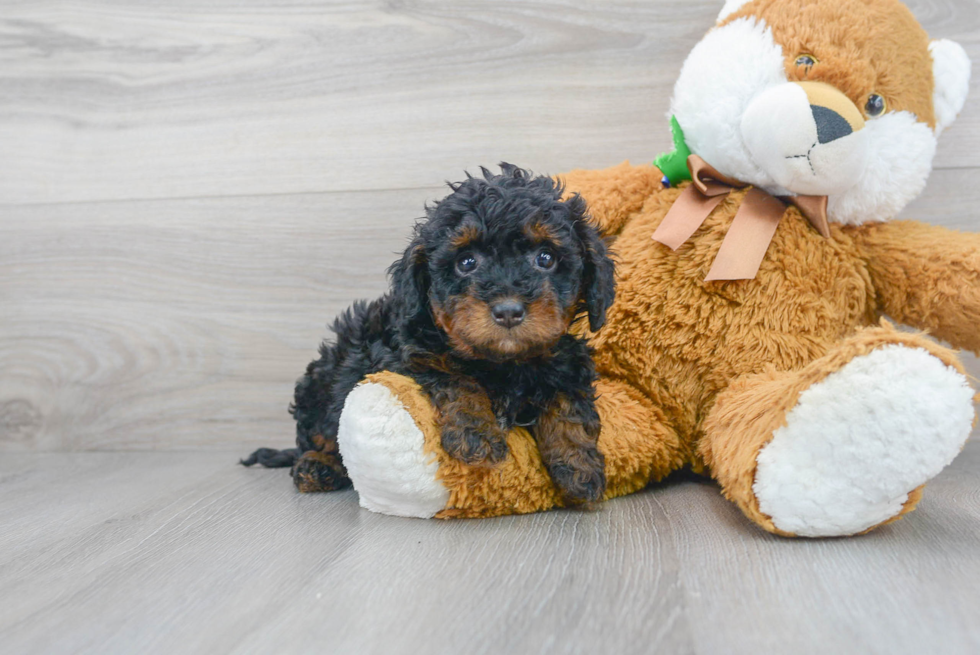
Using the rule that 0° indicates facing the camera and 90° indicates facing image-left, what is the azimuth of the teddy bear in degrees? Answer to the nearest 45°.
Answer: approximately 0°

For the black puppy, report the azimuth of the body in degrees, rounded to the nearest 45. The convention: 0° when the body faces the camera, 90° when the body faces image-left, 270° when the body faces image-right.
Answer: approximately 315°
